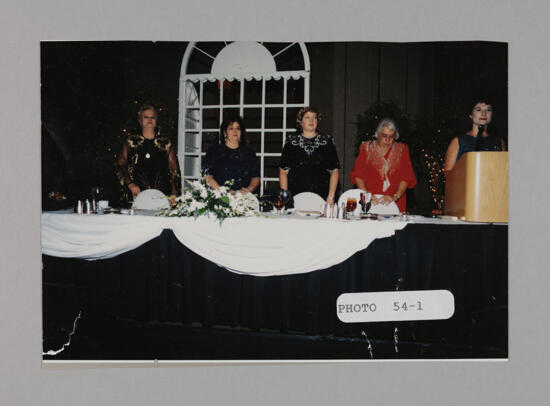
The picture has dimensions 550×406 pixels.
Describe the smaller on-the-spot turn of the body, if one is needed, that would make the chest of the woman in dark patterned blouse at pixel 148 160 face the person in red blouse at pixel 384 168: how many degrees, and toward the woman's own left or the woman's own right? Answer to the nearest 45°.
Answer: approximately 90° to the woman's own left

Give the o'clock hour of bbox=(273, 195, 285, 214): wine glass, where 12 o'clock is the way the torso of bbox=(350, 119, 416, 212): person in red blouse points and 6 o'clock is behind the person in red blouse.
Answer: The wine glass is roughly at 1 o'clock from the person in red blouse.

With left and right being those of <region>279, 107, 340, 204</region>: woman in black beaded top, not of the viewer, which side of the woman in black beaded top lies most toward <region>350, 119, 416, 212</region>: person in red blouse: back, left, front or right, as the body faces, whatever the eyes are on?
left

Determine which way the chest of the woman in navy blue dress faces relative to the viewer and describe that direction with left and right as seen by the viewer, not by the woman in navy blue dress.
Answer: facing the viewer

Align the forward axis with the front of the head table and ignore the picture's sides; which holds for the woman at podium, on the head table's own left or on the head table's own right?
on the head table's own left

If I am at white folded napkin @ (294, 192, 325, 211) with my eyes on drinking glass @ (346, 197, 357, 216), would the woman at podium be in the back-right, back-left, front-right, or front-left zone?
front-left

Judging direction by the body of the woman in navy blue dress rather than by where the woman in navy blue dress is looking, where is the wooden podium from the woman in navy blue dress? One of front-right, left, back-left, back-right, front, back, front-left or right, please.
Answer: front-left

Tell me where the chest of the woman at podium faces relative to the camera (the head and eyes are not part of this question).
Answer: toward the camera

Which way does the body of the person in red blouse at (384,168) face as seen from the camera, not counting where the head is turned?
toward the camera

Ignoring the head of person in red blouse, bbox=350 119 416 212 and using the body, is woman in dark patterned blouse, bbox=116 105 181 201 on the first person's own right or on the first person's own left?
on the first person's own right

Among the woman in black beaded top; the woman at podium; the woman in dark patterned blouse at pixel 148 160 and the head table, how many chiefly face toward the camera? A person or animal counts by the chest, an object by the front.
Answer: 4
